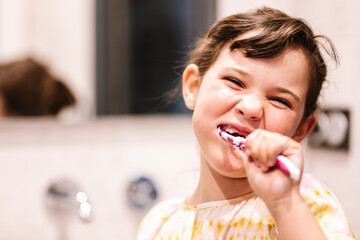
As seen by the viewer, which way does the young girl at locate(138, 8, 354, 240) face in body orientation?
toward the camera

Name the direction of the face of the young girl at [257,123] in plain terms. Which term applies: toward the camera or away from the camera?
toward the camera
